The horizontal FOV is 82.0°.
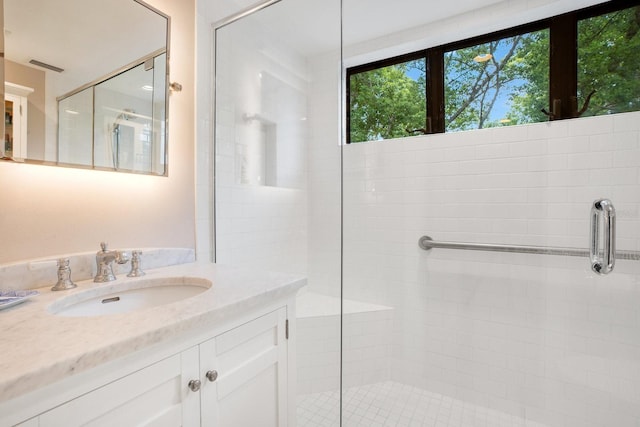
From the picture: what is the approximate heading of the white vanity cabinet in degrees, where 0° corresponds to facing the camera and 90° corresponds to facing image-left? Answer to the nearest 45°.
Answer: approximately 315°

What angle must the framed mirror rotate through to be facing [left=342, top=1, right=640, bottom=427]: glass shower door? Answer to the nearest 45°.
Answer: approximately 45° to its left

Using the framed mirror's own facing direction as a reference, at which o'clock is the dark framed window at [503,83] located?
The dark framed window is roughly at 11 o'clock from the framed mirror.

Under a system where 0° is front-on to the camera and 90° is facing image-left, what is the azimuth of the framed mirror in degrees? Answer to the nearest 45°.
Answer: approximately 315°

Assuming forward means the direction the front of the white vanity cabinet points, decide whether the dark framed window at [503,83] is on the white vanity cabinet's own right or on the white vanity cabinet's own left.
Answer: on the white vanity cabinet's own left
